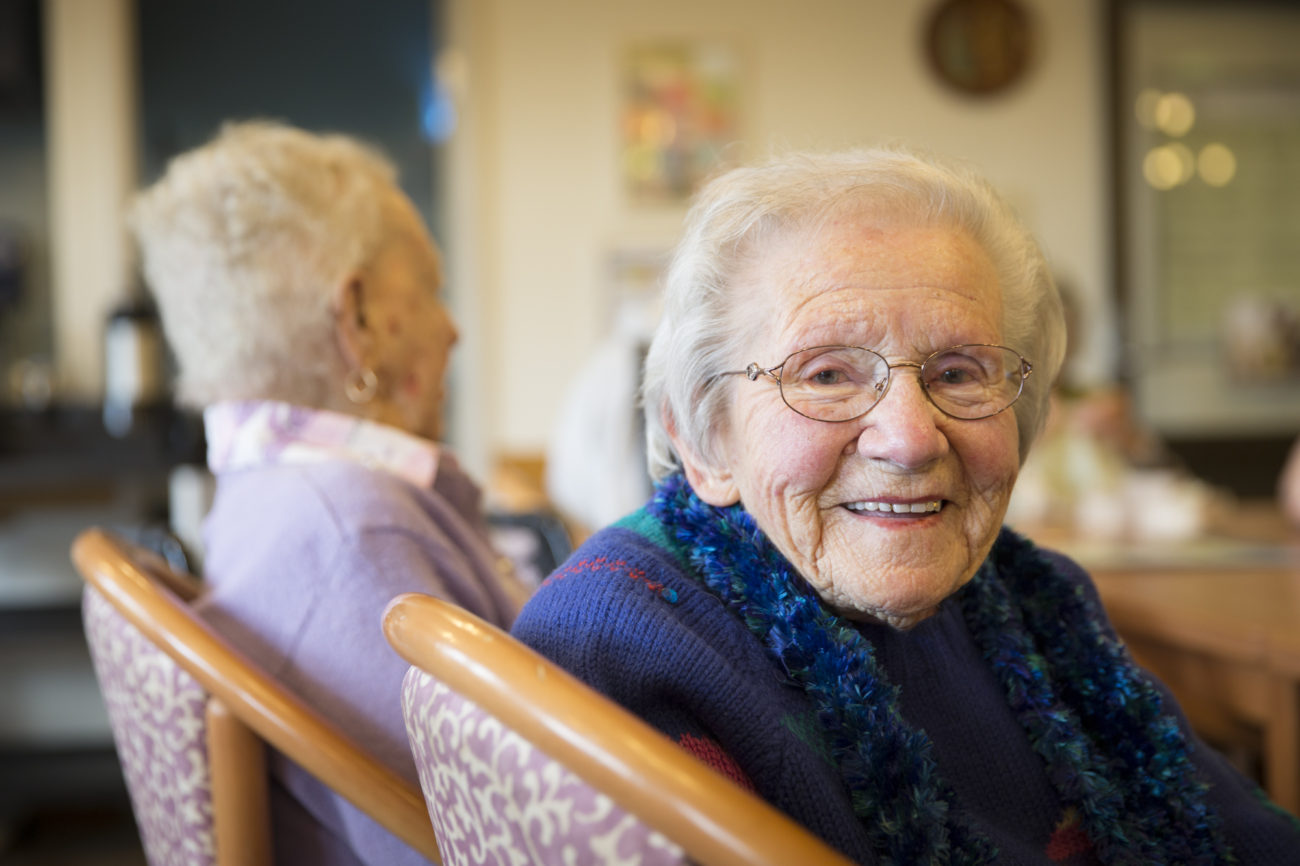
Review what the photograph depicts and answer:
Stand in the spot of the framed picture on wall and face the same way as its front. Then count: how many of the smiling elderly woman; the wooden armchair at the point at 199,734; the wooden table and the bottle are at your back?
0

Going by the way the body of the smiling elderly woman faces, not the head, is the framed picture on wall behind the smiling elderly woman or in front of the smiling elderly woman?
behind

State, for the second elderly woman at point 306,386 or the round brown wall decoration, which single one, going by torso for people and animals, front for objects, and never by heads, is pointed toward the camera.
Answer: the round brown wall decoration

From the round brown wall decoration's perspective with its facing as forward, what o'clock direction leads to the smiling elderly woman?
The smiling elderly woman is roughly at 12 o'clock from the round brown wall decoration.

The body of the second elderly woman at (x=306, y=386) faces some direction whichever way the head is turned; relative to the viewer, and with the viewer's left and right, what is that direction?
facing away from the viewer and to the right of the viewer

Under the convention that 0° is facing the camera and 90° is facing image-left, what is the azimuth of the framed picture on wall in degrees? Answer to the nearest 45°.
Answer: approximately 0°

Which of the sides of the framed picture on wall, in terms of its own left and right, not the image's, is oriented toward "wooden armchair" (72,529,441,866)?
front

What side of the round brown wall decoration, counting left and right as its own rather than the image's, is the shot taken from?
front

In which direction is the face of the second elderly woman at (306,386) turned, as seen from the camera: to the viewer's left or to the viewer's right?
to the viewer's right

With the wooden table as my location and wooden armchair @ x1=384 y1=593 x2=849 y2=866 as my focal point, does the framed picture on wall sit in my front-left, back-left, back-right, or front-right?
back-right

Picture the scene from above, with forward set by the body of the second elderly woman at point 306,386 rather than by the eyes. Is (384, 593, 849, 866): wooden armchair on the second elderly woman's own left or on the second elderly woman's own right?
on the second elderly woman's own right

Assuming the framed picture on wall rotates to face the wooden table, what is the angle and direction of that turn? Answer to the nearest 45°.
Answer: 0° — it already faces it

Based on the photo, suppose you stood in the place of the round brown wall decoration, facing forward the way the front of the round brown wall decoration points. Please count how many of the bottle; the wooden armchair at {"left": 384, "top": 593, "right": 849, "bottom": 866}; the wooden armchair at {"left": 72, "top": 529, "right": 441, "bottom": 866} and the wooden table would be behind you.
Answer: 0

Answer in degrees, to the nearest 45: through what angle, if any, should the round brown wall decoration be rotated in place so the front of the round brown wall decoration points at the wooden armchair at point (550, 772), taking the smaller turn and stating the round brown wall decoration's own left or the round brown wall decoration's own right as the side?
0° — it already faces it
